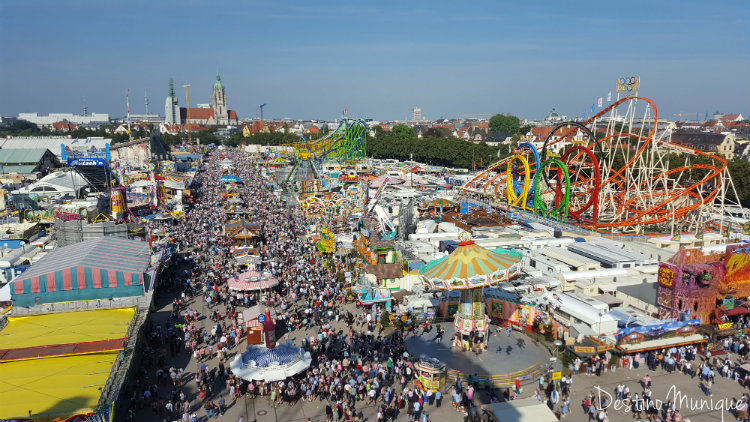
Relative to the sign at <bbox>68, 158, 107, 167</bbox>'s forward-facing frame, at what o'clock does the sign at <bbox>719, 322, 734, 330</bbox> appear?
the sign at <bbox>719, 322, 734, 330</bbox> is roughly at 11 o'clock from the sign at <bbox>68, 158, 107, 167</bbox>.

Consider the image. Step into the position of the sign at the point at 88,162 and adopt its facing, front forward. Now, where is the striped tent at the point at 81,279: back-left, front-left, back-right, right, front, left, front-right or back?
front

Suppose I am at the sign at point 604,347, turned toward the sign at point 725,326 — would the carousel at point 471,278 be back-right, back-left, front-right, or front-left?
back-left

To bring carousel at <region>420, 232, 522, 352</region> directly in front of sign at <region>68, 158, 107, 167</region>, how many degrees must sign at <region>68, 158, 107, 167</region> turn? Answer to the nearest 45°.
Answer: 0° — it already faces it

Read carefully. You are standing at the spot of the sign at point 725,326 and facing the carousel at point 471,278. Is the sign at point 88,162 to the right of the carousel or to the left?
right

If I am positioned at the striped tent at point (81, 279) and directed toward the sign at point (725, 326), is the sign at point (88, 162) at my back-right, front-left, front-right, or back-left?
back-left

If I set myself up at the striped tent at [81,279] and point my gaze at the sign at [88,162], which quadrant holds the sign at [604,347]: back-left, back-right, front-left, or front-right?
back-right

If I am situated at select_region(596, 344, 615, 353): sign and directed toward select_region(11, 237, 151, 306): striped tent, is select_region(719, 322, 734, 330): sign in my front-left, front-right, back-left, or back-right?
back-right

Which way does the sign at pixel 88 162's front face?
toward the camera

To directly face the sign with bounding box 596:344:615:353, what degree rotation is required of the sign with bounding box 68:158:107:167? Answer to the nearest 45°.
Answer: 0° — it already faces it
